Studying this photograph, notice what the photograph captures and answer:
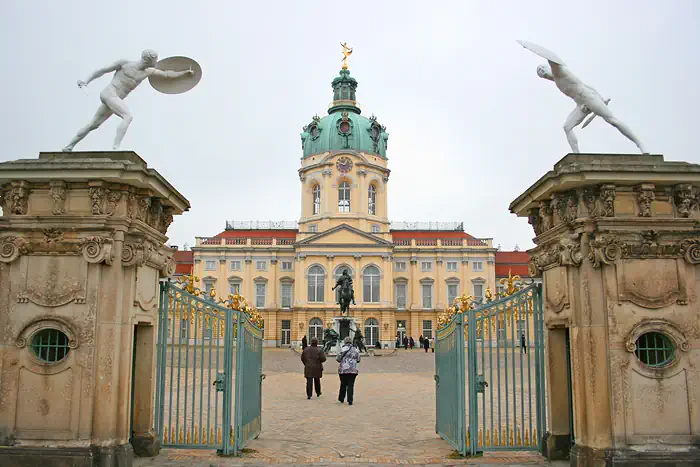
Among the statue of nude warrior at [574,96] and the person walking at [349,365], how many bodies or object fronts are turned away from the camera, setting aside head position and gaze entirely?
1

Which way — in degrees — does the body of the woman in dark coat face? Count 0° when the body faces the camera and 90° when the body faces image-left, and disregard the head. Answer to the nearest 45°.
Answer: approximately 180°

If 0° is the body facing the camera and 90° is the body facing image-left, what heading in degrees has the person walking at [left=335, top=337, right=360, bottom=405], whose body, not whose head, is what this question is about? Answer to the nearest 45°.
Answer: approximately 180°

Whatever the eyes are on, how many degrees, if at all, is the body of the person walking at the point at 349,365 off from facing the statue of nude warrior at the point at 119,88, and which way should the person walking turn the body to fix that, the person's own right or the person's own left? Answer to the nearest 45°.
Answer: approximately 180°

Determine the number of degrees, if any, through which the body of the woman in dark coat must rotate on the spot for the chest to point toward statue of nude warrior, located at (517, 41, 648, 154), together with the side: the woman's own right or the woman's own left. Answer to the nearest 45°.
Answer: approximately 180°

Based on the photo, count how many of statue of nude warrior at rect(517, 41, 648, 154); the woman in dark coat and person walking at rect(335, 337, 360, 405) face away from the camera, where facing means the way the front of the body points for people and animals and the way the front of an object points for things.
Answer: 2

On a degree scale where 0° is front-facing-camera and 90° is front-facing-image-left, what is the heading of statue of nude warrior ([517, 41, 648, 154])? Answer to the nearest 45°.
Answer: approximately 45°

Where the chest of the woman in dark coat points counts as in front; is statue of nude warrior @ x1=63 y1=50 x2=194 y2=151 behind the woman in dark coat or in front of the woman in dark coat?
behind

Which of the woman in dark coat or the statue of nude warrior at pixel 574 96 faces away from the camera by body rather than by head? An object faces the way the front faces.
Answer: the woman in dark coat

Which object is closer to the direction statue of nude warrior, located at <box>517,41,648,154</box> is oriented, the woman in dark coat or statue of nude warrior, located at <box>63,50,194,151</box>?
the statue of nude warrior

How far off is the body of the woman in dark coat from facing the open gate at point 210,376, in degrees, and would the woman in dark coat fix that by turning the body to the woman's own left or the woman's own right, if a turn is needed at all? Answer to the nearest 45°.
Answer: approximately 180°
